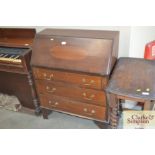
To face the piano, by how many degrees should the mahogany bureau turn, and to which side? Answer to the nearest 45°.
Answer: approximately 90° to its right

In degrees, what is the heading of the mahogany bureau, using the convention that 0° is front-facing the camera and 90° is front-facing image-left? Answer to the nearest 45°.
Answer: approximately 45°

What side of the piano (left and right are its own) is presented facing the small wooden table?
left

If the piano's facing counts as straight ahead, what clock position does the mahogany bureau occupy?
The mahogany bureau is roughly at 9 o'clock from the piano.

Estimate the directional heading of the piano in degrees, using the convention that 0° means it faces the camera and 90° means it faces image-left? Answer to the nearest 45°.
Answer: approximately 45°
